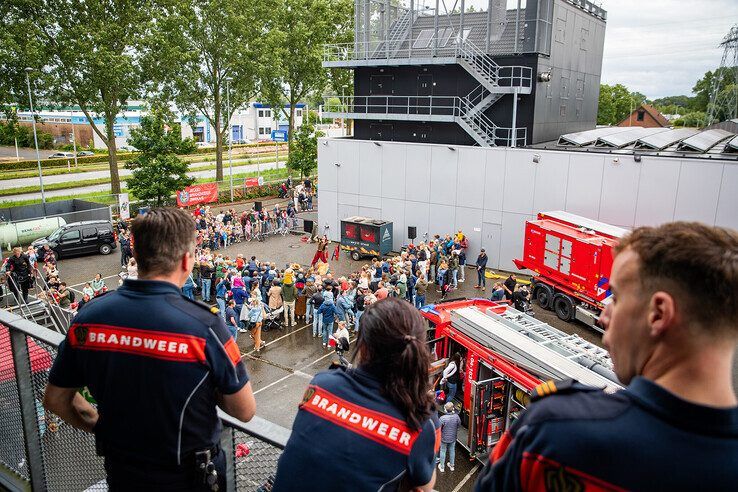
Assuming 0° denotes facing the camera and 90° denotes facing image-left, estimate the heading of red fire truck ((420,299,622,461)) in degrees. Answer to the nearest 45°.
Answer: approximately 135°

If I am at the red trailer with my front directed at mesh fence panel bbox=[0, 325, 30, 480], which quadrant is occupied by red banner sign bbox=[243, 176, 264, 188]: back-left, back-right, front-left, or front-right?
back-right

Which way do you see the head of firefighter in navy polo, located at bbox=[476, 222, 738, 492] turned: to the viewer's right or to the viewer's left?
to the viewer's left

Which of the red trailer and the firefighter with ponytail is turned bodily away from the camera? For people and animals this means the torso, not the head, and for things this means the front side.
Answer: the firefighter with ponytail

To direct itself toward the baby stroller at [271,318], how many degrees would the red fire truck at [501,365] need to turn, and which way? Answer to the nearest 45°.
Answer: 0° — it already faces it

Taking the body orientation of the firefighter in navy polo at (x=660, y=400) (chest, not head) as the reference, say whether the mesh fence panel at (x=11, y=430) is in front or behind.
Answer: in front

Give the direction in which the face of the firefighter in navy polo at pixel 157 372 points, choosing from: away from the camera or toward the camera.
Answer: away from the camera

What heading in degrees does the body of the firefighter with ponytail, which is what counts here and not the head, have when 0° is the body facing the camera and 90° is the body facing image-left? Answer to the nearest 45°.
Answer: approximately 180°

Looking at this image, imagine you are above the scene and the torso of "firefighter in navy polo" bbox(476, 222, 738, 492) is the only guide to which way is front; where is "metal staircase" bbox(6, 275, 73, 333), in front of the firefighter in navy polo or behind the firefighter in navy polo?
in front

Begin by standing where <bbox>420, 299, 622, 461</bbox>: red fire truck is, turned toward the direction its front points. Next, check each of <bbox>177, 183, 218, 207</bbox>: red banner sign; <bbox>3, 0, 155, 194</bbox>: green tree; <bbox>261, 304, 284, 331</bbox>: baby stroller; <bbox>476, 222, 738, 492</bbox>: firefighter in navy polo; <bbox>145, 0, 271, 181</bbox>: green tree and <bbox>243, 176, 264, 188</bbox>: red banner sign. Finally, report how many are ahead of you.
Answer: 5
